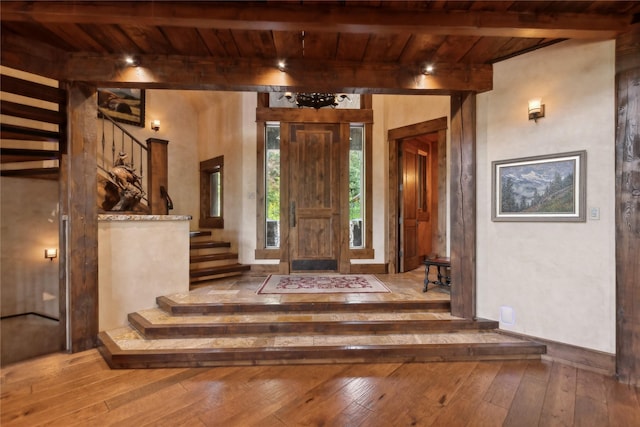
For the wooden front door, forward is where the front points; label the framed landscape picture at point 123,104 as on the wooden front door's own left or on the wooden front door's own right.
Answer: on the wooden front door's own right

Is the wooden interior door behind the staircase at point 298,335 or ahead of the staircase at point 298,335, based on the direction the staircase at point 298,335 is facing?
behind

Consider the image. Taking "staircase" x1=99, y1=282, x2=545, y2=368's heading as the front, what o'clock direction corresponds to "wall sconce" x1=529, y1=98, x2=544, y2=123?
The wall sconce is roughly at 9 o'clock from the staircase.

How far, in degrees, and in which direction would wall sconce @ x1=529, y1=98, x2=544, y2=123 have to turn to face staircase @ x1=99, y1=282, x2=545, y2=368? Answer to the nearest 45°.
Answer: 0° — it already faces it

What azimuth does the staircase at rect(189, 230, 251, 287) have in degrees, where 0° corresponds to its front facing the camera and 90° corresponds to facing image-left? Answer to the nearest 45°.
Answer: approximately 315°

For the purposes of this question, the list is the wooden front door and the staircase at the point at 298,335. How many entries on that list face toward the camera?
2

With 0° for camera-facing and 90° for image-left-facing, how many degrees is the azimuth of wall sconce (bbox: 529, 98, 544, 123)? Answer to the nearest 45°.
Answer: approximately 45°

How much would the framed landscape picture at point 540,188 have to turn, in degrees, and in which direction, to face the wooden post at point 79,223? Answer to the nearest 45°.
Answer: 0° — it already faces it

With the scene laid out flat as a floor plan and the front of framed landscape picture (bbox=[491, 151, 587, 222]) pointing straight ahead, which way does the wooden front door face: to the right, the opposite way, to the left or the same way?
to the left
